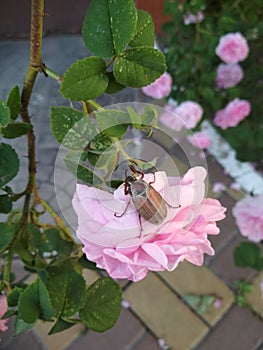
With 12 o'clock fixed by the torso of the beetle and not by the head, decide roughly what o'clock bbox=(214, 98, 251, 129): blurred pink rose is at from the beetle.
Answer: The blurred pink rose is roughly at 2 o'clock from the beetle.

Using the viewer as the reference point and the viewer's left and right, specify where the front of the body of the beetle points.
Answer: facing away from the viewer and to the left of the viewer

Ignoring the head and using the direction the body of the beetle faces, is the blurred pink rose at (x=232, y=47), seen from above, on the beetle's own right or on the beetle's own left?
on the beetle's own right

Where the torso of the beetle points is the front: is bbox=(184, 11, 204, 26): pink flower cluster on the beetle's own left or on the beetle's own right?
on the beetle's own right
